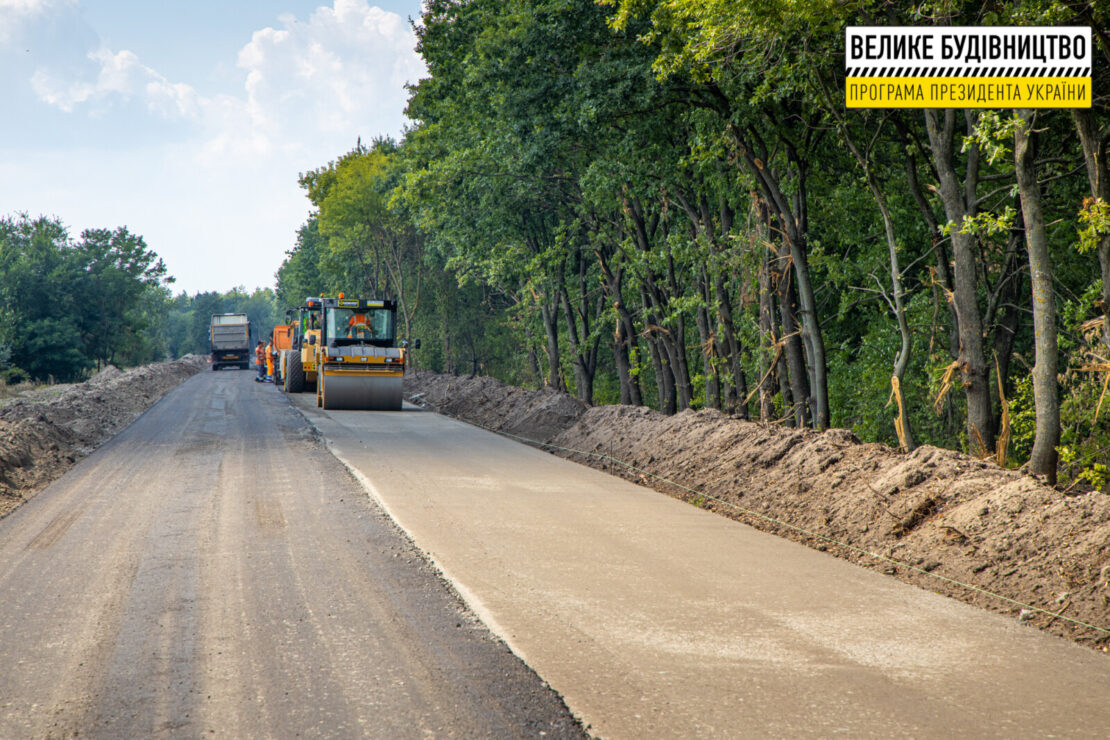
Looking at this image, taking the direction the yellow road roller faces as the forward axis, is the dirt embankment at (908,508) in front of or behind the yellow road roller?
in front

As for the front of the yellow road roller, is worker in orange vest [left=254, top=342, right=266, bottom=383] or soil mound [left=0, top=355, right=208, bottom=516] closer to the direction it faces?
the soil mound

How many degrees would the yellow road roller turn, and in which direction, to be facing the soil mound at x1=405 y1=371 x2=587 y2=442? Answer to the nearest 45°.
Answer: approximately 90° to its left

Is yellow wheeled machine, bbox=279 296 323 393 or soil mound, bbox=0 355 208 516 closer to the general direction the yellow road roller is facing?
the soil mound

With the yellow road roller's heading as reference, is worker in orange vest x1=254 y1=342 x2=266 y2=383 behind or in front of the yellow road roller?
behind

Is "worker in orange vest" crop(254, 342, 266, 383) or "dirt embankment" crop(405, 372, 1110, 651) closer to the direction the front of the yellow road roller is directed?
the dirt embankment

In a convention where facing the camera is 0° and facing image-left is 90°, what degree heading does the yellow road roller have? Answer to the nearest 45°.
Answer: approximately 0°

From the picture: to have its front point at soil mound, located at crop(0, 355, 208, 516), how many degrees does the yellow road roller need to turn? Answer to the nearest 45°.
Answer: approximately 45° to its right
